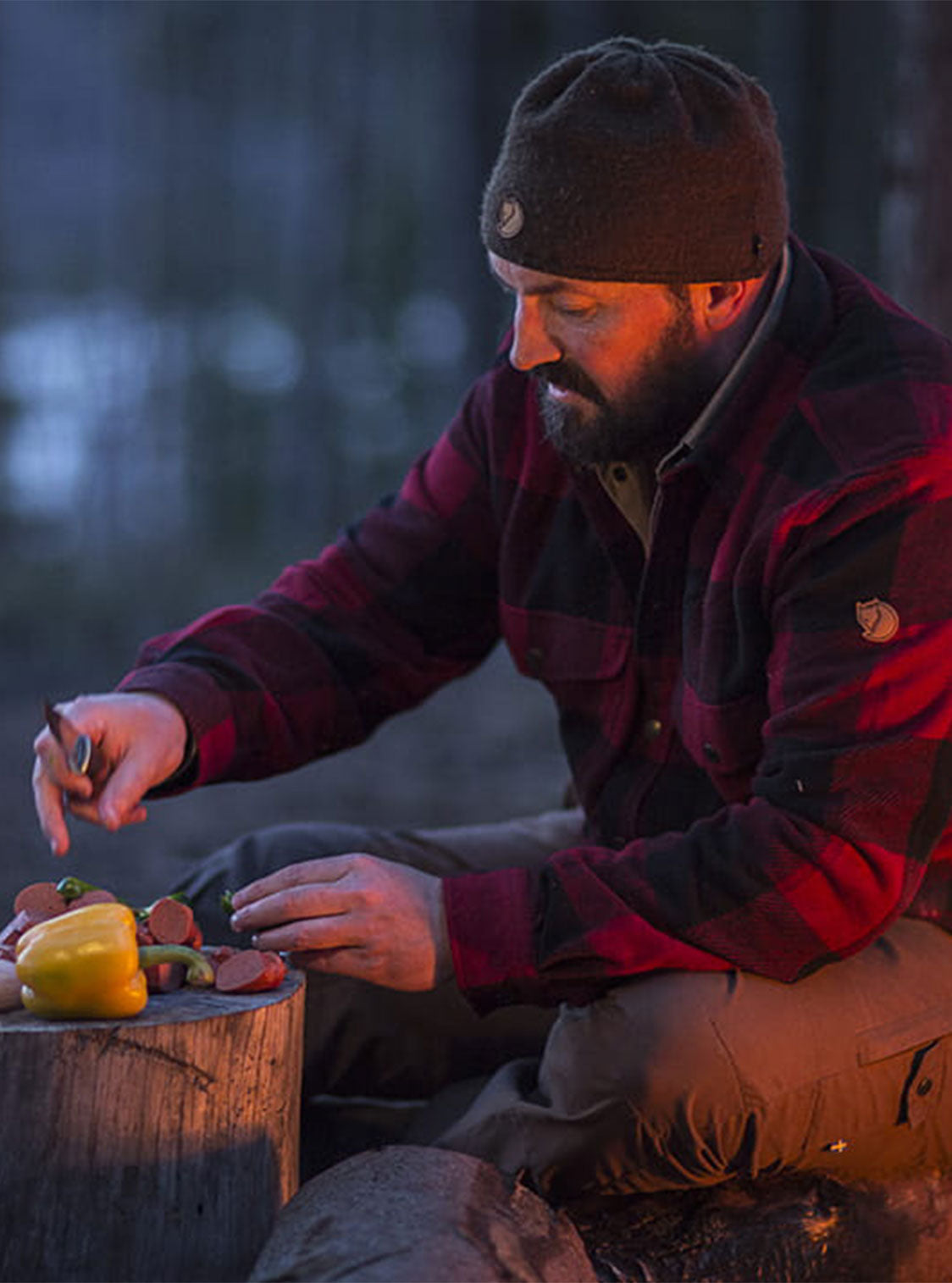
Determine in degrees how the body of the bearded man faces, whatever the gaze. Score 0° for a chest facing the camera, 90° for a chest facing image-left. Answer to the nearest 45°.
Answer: approximately 45°

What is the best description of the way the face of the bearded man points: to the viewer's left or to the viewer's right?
to the viewer's left

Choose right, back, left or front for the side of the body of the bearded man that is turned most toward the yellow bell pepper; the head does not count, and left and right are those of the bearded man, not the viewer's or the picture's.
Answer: front

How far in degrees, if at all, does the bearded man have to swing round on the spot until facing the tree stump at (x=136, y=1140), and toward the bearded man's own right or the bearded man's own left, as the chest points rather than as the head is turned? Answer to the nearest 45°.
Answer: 0° — they already face it
